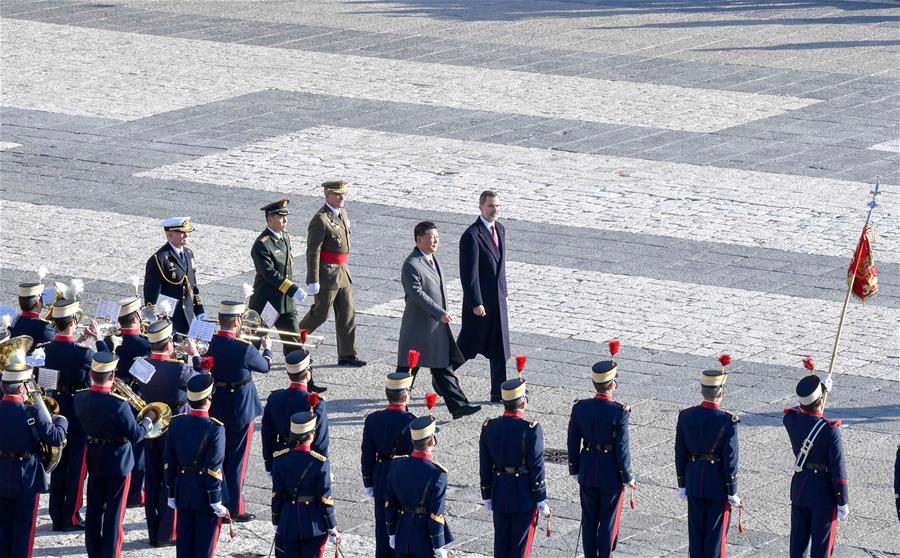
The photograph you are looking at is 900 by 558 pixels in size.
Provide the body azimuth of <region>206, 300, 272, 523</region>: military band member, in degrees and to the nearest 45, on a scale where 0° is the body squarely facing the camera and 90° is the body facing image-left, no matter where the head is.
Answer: approximately 225°

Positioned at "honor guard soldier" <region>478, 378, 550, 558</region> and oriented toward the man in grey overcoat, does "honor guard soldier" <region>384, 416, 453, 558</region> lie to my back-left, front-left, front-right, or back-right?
back-left

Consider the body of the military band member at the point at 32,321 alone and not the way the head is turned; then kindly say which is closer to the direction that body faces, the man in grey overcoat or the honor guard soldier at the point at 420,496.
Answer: the man in grey overcoat

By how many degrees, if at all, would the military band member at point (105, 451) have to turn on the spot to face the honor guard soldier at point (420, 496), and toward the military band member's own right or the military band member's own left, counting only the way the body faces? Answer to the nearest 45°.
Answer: approximately 90° to the military band member's own right

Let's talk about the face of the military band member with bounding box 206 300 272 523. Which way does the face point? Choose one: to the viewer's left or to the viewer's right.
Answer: to the viewer's right

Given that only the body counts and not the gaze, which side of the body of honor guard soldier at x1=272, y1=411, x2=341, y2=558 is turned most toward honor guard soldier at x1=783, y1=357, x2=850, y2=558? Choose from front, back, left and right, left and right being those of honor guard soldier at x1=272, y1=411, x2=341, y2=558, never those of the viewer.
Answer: right

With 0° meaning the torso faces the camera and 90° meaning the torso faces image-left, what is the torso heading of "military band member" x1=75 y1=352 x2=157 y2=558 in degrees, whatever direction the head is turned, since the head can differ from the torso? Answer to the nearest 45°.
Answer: approximately 225°

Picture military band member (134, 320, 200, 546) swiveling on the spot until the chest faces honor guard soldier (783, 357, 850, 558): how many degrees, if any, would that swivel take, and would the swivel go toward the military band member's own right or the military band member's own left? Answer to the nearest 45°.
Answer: approximately 45° to the military band member's own right

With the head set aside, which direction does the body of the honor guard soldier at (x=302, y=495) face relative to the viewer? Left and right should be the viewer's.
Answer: facing away from the viewer

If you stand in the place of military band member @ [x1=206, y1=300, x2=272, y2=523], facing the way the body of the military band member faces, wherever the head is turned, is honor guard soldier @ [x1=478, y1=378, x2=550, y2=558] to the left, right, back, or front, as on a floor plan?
right
